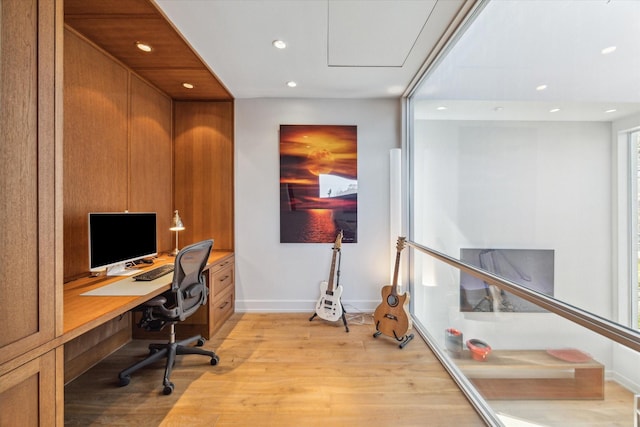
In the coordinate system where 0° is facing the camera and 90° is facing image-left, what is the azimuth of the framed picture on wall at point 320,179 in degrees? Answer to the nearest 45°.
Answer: approximately 0°

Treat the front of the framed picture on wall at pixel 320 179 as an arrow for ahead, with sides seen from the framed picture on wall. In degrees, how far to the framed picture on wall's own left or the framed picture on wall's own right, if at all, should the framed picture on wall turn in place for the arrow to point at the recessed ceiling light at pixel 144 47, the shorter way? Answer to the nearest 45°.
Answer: approximately 45° to the framed picture on wall's own right

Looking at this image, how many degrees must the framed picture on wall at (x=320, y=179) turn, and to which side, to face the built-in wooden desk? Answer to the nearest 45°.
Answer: approximately 45° to its right

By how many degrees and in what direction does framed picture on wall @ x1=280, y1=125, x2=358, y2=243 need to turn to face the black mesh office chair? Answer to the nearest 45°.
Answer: approximately 45° to its right
